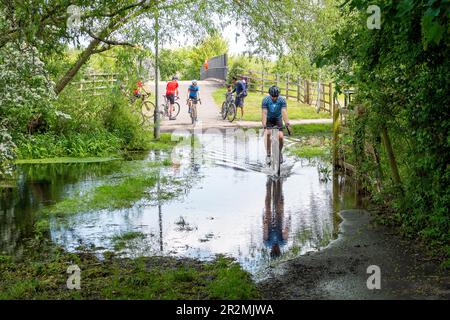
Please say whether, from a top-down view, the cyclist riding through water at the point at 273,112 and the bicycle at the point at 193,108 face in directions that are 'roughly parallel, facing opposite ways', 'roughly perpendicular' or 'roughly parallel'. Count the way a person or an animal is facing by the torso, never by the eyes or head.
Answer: roughly parallel

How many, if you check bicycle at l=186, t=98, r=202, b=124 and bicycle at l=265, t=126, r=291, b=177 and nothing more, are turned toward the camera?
2

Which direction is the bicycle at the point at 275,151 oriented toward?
toward the camera

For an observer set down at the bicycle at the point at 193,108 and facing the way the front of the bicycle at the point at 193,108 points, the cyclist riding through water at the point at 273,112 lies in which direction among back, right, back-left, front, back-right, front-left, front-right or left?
front

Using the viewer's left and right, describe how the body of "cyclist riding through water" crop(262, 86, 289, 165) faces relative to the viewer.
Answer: facing the viewer

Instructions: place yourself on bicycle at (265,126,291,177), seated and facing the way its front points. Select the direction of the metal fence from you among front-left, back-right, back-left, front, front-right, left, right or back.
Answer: back

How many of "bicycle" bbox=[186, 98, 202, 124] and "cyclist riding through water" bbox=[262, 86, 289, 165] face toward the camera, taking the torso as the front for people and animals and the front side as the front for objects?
2

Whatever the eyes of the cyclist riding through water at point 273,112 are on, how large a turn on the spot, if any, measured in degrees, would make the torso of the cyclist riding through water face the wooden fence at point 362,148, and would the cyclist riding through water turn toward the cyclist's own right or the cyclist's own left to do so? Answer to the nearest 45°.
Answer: approximately 45° to the cyclist's own left

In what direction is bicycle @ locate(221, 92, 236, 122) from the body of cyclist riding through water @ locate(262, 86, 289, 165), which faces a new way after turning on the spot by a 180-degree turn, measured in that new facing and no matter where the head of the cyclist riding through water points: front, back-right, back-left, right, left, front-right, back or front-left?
front

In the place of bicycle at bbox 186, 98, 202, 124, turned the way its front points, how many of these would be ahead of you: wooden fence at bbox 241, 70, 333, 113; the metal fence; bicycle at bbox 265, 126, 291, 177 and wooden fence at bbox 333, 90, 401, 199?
2

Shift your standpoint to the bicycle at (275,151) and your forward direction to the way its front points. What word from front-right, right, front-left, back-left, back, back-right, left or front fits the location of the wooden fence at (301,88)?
back

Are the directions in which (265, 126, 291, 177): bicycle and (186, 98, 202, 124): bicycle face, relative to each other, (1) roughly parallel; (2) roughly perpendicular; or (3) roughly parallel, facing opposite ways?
roughly parallel

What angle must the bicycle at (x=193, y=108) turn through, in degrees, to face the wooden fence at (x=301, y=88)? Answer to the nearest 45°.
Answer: approximately 135° to its left

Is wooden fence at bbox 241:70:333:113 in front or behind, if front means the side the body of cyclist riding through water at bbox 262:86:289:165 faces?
behind

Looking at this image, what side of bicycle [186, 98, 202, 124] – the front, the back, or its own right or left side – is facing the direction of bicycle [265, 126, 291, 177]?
front

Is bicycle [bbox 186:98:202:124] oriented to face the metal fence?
no

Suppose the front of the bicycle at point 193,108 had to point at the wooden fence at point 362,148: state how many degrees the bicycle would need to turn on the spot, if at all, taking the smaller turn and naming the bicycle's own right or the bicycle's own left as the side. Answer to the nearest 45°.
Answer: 0° — it already faces it

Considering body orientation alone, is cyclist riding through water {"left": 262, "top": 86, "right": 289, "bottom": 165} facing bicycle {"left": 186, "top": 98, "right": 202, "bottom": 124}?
no

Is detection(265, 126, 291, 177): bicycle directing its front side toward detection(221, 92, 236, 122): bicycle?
no
